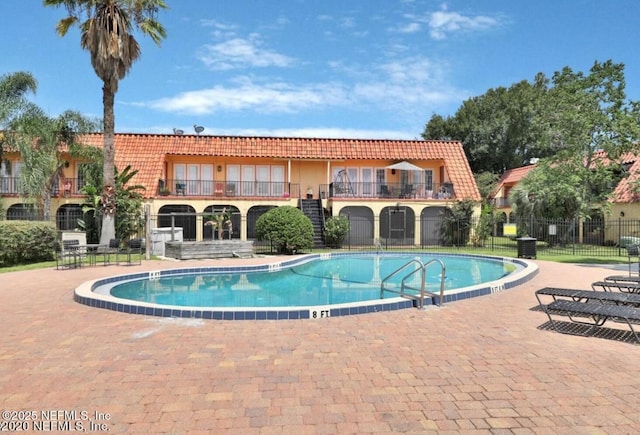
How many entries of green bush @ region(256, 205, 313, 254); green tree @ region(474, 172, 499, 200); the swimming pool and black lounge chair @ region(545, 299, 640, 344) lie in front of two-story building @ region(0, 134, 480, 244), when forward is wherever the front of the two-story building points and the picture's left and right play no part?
3

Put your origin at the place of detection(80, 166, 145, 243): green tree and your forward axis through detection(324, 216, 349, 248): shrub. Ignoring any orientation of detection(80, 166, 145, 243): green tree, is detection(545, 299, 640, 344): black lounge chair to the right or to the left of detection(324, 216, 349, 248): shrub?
right

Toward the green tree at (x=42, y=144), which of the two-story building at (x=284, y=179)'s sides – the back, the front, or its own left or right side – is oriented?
right

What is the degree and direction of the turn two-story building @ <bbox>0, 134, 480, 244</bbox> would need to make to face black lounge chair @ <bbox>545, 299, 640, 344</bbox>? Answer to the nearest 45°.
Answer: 0° — it already faces it

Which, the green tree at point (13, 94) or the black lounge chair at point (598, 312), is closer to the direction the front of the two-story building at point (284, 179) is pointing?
the black lounge chair

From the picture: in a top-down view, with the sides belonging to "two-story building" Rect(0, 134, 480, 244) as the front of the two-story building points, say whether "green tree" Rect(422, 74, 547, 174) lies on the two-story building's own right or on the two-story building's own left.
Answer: on the two-story building's own left

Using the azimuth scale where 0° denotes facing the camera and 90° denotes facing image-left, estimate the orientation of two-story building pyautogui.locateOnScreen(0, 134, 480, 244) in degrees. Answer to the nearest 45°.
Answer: approximately 0°

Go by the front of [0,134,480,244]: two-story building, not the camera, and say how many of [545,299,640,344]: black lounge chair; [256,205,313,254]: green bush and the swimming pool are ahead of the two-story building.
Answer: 3

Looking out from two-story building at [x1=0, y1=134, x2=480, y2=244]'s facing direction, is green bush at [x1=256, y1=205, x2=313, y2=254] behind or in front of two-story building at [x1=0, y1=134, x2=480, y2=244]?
in front
